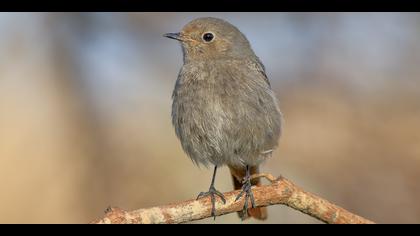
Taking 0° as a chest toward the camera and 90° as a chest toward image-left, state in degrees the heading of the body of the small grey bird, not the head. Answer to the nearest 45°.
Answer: approximately 45°
